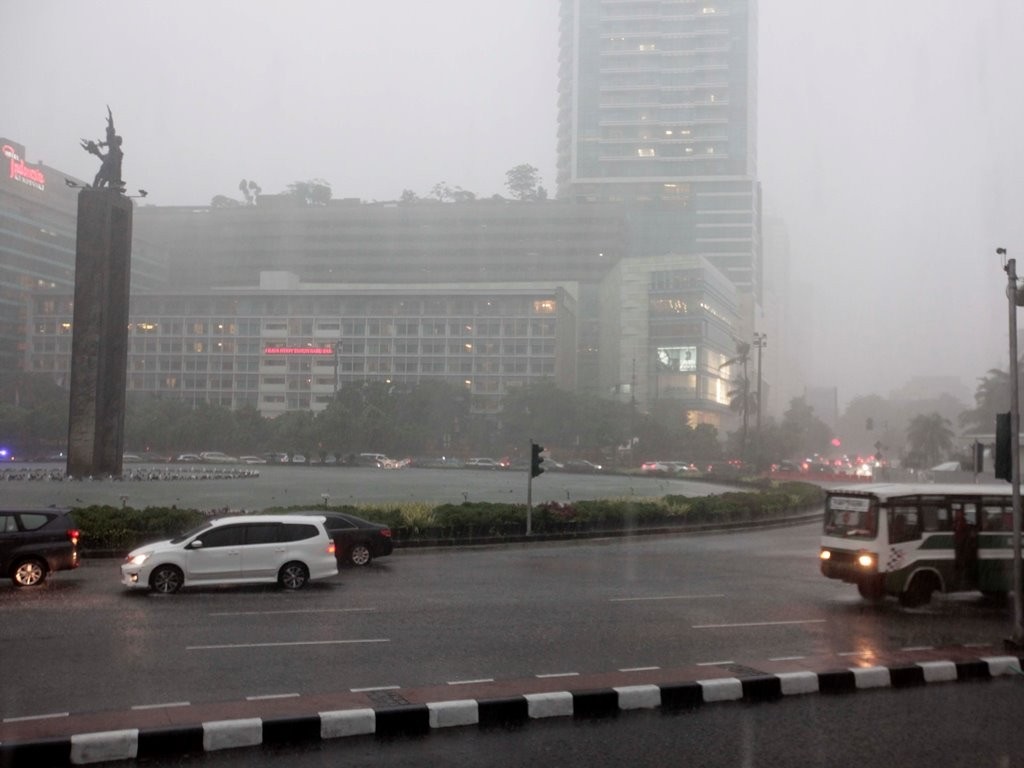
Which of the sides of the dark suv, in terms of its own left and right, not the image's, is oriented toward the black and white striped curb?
left

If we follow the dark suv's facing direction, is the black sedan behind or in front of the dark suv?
behind

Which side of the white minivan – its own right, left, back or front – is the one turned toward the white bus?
back

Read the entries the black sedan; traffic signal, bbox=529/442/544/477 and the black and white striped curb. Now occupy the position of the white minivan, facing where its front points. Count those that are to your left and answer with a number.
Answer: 1

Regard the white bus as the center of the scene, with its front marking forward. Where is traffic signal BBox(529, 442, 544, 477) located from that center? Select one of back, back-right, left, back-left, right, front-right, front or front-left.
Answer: right

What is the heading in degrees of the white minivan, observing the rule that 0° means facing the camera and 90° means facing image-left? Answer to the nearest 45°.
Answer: approximately 90°

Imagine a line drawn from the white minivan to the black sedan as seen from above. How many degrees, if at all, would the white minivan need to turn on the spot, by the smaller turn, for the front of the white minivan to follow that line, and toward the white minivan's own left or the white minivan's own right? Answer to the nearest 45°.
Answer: approximately 135° to the white minivan's own right

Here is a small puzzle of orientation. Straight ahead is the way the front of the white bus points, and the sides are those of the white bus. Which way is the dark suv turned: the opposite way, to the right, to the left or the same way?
the same way

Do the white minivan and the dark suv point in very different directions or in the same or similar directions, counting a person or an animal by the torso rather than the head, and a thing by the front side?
same or similar directions

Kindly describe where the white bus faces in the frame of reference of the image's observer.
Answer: facing the viewer and to the left of the viewer

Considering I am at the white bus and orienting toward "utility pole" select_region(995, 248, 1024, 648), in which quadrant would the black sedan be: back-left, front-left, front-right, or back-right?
back-right

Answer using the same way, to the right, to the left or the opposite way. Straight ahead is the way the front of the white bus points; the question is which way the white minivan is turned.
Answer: the same way

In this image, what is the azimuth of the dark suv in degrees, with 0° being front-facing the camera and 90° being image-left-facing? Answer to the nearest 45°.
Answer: approximately 90°

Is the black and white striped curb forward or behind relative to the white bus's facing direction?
forward

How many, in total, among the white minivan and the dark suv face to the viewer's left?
2
